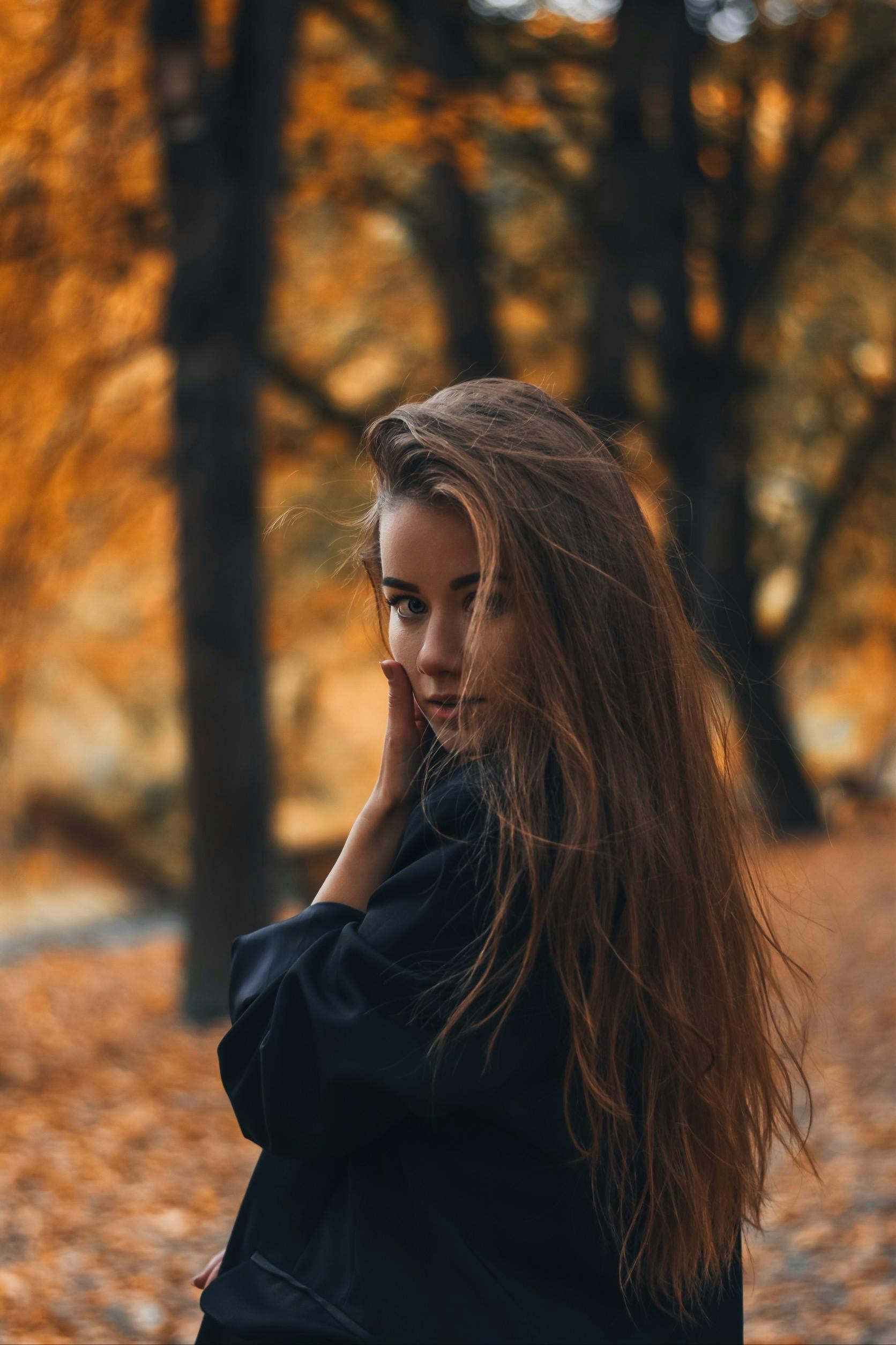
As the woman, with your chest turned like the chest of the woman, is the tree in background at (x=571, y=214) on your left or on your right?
on your right

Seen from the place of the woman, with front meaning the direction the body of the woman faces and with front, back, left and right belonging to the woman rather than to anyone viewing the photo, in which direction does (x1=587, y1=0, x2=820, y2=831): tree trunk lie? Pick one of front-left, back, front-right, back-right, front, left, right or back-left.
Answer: right

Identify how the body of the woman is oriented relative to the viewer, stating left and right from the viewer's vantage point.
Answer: facing to the left of the viewer
